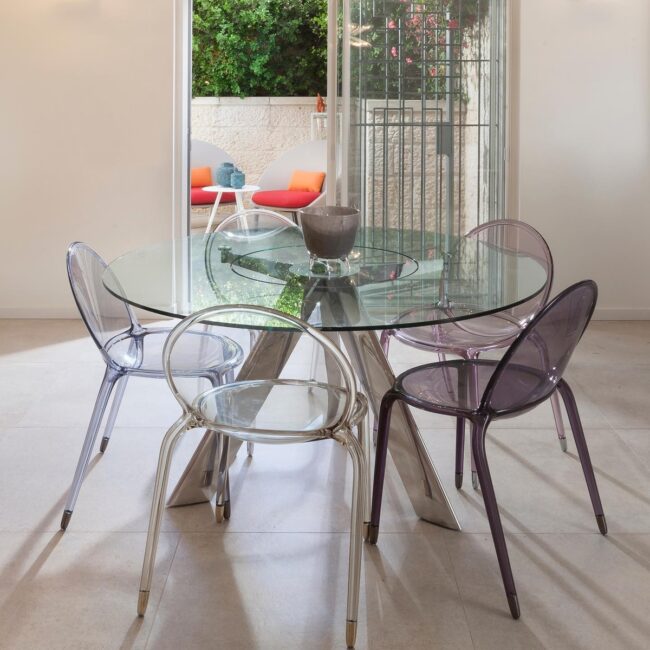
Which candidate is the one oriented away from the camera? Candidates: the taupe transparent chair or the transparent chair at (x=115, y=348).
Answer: the taupe transparent chair

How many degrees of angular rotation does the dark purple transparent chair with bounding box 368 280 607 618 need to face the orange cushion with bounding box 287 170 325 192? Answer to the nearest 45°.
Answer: approximately 45° to its right

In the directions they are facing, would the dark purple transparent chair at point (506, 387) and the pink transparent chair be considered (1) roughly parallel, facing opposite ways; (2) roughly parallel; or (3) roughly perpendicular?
roughly perpendicular

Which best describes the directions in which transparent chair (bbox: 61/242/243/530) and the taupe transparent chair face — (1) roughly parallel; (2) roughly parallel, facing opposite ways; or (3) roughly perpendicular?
roughly perpendicular

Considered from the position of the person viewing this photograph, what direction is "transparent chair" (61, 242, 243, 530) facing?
facing to the right of the viewer

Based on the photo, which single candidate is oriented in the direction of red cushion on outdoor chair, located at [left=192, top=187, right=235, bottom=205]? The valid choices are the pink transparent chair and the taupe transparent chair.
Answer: the taupe transparent chair

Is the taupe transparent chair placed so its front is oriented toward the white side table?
yes

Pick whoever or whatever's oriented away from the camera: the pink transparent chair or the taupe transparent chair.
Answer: the taupe transparent chair

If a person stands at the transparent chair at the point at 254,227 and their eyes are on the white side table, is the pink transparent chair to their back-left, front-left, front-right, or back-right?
back-right

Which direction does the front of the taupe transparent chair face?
away from the camera

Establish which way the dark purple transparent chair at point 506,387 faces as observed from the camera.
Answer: facing away from the viewer and to the left of the viewer

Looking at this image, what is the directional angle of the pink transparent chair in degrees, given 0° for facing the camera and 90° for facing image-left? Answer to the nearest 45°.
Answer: approximately 45°
